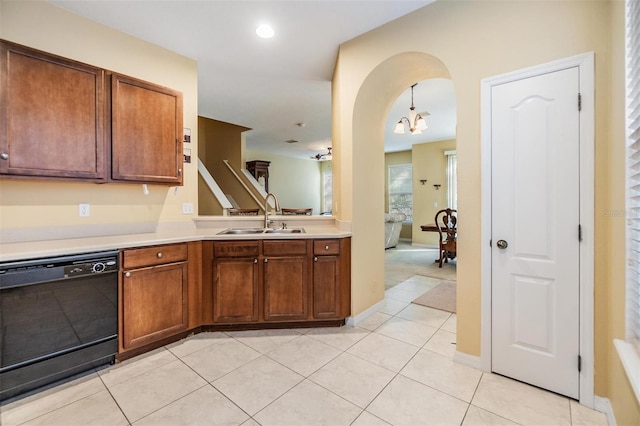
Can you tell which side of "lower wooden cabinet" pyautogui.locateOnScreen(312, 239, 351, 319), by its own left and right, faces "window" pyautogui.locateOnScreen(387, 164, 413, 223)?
back

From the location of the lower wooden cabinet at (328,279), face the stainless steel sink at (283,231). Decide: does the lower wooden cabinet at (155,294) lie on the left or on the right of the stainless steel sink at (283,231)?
left

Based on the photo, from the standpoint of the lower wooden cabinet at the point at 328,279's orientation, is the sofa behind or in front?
behind

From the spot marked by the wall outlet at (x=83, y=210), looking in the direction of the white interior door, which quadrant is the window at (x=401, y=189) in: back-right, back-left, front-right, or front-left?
front-left

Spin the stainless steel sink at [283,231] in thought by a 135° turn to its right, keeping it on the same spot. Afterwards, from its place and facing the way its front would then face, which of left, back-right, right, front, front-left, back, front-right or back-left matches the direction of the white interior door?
back

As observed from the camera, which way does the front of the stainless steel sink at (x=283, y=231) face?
facing the viewer

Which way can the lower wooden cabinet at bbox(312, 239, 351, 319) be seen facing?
toward the camera

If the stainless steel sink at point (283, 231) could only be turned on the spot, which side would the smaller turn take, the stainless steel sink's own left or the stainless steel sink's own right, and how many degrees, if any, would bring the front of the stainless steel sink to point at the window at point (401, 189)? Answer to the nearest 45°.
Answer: approximately 135° to the stainless steel sink's own left

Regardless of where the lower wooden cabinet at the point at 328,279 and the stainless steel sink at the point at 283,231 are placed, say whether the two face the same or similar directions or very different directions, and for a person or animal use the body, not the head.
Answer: same or similar directions

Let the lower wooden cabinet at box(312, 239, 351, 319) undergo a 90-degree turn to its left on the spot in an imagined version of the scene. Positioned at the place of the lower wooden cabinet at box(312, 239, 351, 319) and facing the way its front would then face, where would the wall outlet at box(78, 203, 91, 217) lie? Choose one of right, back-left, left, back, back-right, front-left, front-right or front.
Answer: back

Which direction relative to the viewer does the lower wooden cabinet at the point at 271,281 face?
toward the camera
